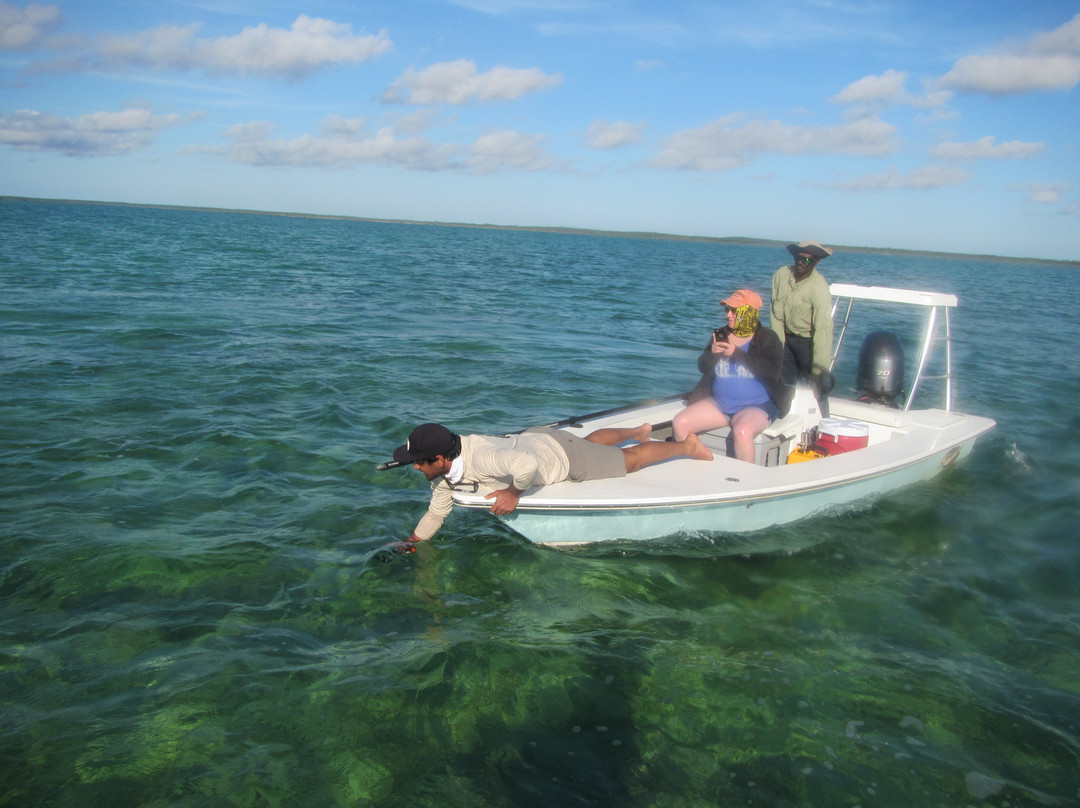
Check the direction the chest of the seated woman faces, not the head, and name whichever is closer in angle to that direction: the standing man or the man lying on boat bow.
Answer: the man lying on boat bow

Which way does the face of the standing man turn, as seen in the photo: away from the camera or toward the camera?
toward the camera

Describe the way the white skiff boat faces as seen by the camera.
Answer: facing the viewer and to the left of the viewer

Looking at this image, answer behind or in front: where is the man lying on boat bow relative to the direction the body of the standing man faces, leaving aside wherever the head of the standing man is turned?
in front

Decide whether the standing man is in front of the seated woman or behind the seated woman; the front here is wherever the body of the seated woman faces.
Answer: behind

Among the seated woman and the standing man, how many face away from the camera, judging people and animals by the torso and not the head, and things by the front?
0
